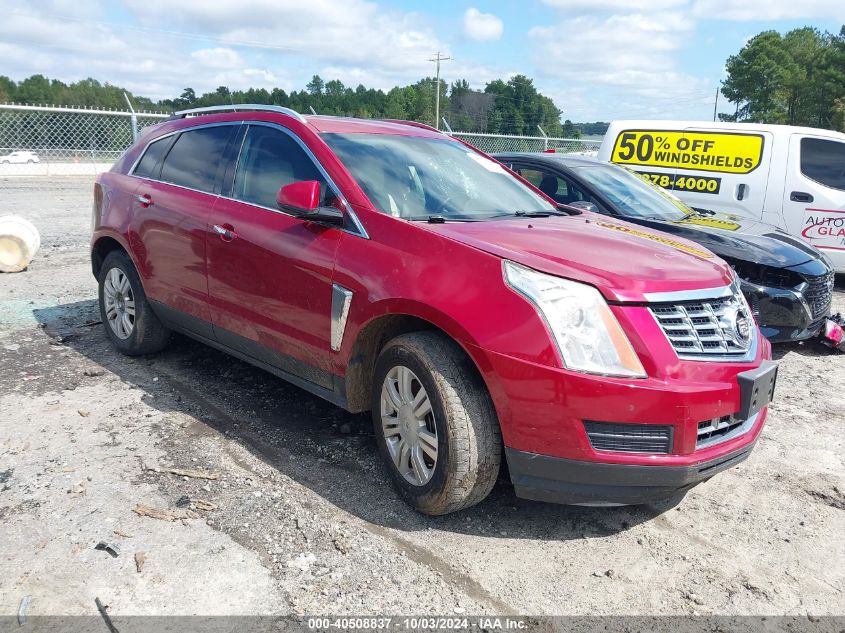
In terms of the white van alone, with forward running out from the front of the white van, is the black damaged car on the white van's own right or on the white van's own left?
on the white van's own right

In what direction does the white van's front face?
to the viewer's right

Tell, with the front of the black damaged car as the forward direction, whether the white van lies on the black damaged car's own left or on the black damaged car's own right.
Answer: on the black damaged car's own left

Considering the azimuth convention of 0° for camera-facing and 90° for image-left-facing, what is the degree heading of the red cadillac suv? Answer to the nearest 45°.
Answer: approximately 315°

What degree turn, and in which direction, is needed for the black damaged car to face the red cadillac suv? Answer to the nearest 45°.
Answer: approximately 45° to its right

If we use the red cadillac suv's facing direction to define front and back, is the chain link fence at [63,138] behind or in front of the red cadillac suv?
behind

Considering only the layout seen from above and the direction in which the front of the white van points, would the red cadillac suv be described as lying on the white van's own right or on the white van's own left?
on the white van's own right

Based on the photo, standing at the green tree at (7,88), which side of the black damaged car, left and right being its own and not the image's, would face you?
back

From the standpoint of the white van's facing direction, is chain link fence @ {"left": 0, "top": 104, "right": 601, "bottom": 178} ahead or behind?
behind
